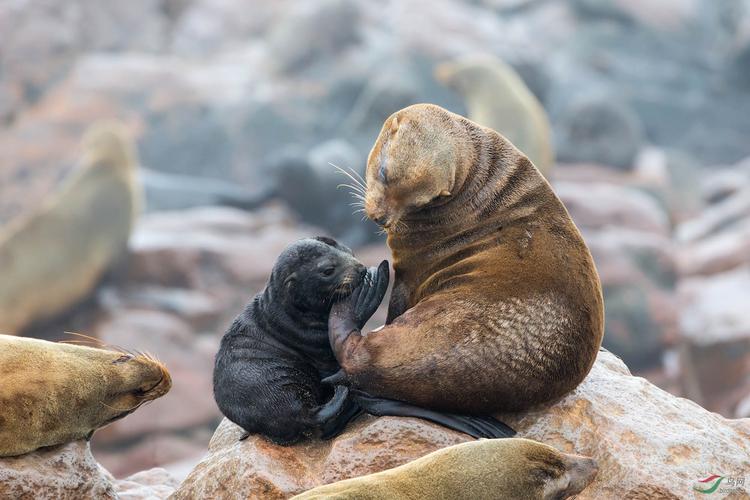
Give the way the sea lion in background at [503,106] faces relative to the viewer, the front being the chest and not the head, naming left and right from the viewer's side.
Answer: facing to the left of the viewer

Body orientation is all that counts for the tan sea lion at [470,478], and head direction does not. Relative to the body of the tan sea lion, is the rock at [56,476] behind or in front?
behind

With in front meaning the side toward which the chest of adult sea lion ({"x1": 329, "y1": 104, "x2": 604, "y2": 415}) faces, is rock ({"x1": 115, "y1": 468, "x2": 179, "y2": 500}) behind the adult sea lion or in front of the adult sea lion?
in front

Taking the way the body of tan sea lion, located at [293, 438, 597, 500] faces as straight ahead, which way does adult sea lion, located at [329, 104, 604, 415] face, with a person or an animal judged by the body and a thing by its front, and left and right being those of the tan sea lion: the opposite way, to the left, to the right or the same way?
the opposite way

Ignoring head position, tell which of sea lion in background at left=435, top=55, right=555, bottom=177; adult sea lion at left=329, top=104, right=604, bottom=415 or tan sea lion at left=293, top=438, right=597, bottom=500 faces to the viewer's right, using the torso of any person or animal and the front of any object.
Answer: the tan sea lion

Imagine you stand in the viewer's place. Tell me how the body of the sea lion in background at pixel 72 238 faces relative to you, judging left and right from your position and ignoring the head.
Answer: facing to the right of the viewer

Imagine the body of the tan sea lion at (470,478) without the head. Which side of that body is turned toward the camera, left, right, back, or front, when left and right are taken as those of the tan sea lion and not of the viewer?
right

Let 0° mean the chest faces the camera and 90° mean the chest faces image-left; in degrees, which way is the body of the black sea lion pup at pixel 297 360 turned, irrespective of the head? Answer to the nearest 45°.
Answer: approximately 270°

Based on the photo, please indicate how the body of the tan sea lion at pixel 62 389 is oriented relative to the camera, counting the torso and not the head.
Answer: to the viewer's right

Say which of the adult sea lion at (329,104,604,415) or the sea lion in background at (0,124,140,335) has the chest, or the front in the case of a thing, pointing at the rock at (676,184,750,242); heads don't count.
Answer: the sea lion in background

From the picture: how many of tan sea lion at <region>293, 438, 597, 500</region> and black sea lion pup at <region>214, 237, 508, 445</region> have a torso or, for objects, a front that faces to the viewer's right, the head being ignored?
2

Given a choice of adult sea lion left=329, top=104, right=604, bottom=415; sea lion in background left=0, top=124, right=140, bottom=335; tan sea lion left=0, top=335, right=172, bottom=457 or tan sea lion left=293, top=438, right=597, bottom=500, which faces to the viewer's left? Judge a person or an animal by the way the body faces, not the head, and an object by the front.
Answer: the adult sea lion
